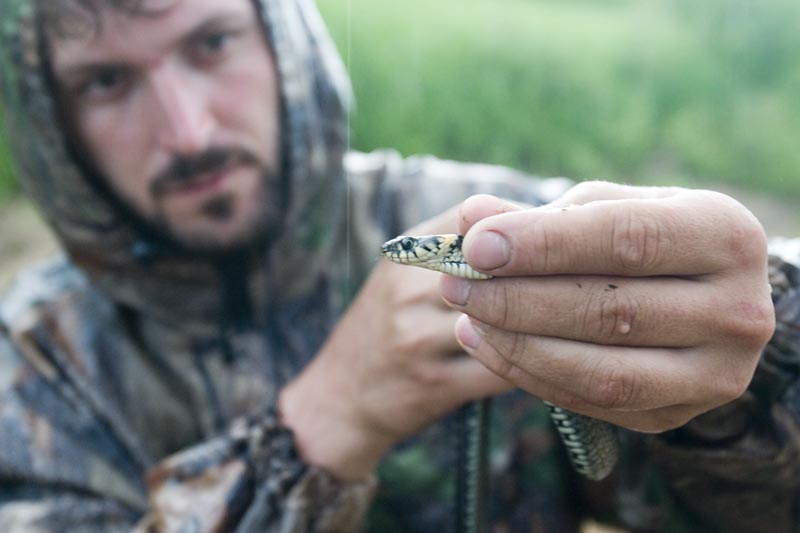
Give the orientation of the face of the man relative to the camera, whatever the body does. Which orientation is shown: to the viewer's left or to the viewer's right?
to the viewer's right

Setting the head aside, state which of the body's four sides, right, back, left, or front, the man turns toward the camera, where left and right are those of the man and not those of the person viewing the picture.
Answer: front

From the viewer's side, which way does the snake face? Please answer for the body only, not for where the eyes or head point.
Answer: to the viewer's left
